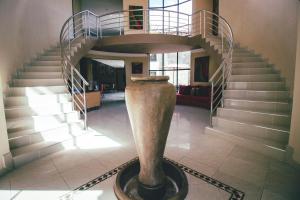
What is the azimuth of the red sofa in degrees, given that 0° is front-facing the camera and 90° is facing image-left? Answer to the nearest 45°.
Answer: approximately 45°

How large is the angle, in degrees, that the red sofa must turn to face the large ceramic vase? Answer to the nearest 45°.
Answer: approximately 45° to its left
